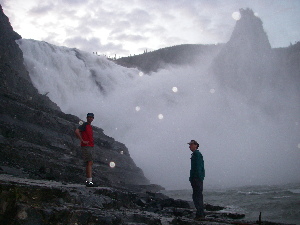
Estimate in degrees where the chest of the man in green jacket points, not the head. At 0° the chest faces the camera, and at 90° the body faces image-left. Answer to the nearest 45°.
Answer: approximately 90°
